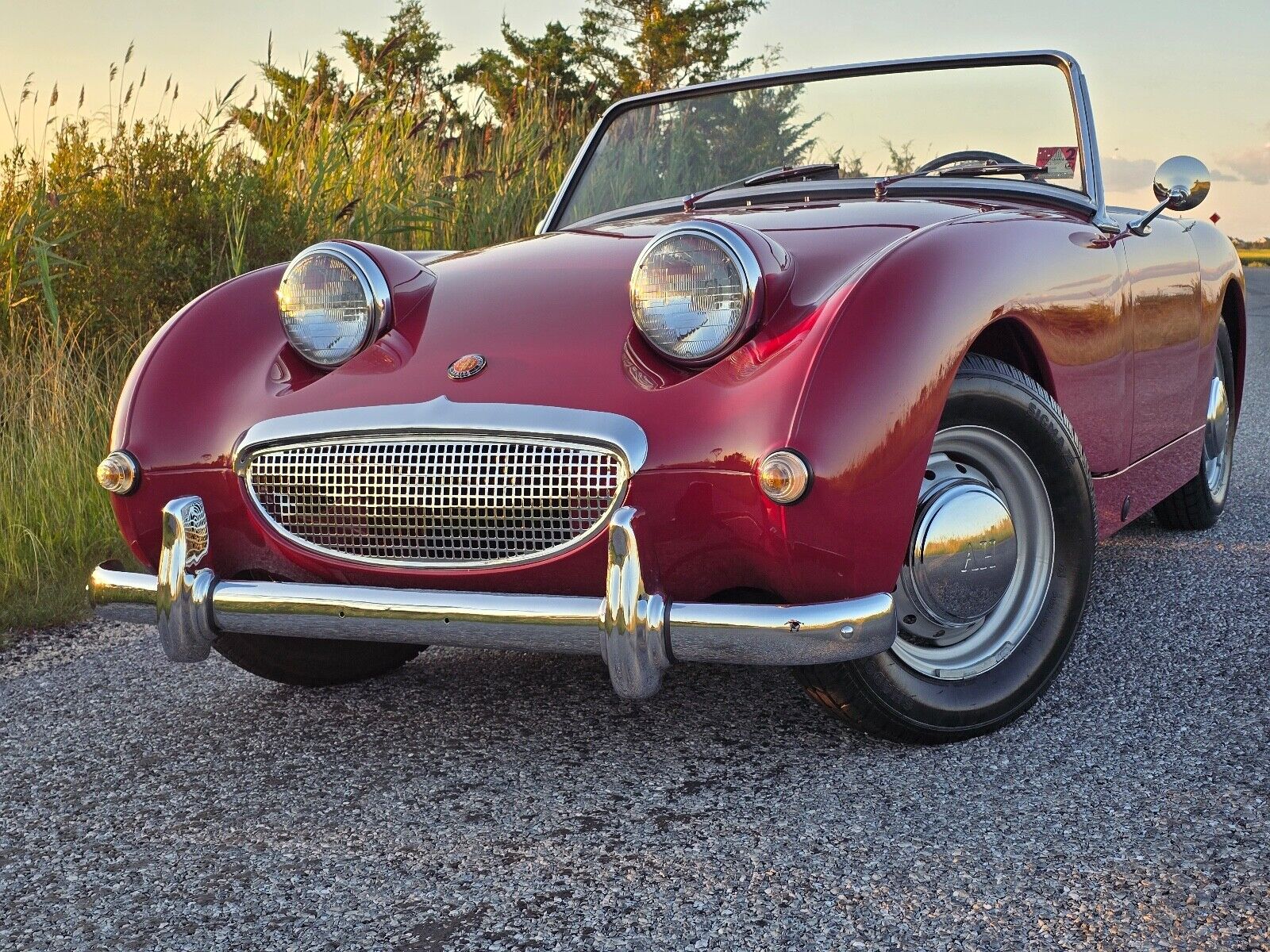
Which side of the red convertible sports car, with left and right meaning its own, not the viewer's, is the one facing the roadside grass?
right

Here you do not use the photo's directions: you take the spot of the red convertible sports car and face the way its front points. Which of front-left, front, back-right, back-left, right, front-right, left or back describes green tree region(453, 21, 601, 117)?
back-right

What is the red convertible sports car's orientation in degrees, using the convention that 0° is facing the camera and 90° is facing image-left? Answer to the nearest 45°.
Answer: approximately 45°

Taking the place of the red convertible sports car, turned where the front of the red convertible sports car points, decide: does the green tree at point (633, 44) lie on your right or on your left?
on your right

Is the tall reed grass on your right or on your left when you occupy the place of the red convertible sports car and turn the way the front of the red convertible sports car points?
on your right
